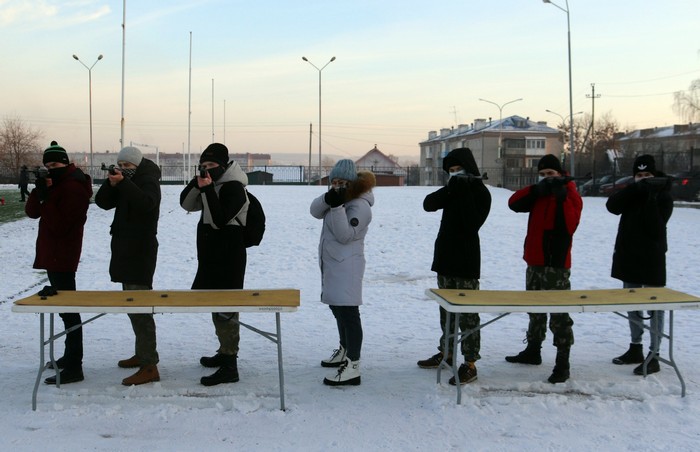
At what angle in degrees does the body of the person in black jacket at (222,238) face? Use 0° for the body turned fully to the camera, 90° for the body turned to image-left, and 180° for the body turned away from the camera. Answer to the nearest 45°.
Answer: approximately 45°

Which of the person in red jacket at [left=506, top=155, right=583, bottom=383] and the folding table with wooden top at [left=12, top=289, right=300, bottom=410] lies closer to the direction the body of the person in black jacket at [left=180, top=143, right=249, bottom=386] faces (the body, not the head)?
the folding table with wooden top

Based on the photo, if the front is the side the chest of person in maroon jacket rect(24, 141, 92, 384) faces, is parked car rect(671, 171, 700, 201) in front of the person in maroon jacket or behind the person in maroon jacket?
behind
